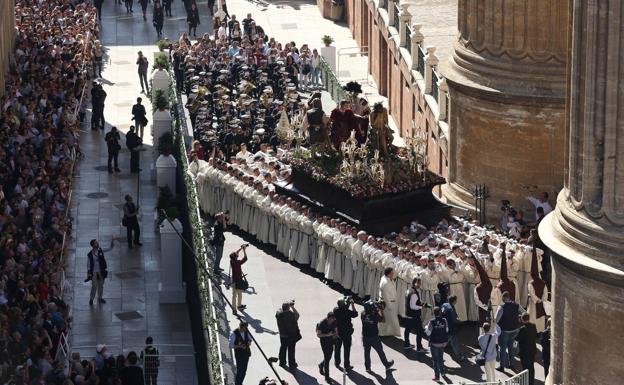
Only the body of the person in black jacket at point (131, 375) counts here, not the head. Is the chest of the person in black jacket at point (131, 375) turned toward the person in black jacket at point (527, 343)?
no

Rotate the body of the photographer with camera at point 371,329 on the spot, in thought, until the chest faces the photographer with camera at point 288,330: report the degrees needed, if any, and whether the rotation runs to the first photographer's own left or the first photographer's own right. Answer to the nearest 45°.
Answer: approximately 135° to the first photographer's own left

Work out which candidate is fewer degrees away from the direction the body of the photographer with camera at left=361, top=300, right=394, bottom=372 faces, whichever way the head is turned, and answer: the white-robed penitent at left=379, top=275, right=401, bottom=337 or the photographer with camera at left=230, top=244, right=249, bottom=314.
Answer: the white-robed penitent

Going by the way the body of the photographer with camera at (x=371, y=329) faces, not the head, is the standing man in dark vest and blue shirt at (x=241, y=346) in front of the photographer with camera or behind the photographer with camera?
behind

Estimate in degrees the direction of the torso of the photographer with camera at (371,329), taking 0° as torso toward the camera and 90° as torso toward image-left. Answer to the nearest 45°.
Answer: approximately 225°

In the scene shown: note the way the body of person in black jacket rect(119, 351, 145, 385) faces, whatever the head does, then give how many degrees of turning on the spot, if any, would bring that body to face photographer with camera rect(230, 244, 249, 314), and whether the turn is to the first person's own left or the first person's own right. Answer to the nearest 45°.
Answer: approximately 45° to the first person's own right

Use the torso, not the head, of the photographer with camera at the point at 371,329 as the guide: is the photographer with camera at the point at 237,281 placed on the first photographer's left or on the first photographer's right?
on the first photographer's left

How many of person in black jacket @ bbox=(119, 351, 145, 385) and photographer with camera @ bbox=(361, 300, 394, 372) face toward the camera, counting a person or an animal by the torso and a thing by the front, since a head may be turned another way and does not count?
0

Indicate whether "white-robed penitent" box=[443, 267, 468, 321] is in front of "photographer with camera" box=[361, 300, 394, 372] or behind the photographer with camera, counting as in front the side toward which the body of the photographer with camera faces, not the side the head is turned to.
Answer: in front

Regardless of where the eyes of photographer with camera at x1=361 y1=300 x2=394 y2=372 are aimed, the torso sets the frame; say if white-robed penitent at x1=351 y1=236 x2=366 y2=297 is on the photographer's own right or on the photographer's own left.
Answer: on the photographer's own left

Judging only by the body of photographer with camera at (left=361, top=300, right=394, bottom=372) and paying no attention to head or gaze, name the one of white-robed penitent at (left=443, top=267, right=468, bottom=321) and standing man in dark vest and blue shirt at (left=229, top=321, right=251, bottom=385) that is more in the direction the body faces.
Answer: the white-robed penitent

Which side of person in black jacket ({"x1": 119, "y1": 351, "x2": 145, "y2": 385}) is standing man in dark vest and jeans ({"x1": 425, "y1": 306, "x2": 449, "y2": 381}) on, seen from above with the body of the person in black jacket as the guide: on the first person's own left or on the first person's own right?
on the first person's own right

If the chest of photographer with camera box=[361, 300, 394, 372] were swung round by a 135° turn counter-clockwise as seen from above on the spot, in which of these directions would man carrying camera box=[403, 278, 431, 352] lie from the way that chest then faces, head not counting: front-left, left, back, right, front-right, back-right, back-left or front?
back-right

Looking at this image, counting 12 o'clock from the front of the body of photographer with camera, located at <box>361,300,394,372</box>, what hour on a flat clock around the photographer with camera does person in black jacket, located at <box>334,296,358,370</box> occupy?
The person in black jacket is roughly at 8 o'clock from the photographer with camera.

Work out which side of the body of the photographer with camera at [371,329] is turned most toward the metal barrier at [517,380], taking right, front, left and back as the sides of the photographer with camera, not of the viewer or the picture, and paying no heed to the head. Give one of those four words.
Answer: right
